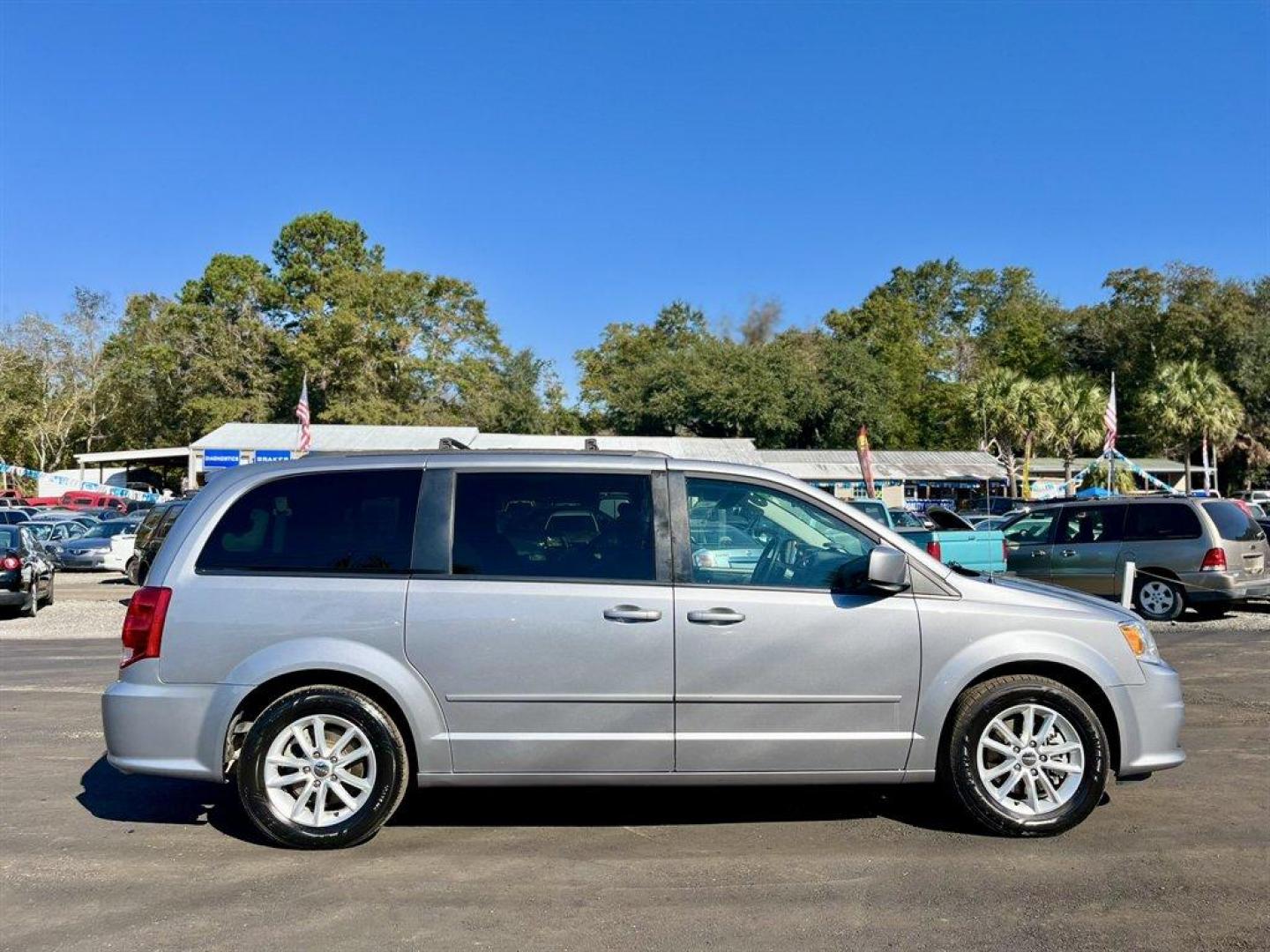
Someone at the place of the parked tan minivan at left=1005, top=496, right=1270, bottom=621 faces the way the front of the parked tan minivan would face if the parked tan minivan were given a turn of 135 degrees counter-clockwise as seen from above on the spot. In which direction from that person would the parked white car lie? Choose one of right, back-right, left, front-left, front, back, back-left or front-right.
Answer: right

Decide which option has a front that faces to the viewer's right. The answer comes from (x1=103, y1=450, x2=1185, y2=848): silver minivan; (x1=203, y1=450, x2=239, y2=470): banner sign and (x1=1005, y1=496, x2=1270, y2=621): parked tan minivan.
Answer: the silver minivan

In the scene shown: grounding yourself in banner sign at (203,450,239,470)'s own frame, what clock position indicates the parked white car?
The parked white car is roughly at 12 o'clock from the banner sign.

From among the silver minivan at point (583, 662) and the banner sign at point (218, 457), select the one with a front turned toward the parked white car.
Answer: the banner sign

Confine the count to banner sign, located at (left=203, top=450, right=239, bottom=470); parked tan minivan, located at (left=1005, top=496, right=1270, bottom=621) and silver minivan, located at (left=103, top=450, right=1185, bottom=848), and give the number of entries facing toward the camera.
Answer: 1

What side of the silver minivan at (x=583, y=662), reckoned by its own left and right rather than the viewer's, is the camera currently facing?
right

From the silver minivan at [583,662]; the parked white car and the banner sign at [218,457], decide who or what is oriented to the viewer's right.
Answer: the silver minivan

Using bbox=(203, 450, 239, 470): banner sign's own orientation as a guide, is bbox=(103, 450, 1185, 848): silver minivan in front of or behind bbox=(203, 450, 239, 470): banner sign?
in front

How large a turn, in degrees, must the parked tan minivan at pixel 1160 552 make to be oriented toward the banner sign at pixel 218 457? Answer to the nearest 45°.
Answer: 0° — it already faces it

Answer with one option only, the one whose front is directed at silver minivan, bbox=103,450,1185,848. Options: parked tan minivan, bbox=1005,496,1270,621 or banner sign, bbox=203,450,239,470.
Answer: the banner sign

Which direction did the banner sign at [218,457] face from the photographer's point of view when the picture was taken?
facing the viewer

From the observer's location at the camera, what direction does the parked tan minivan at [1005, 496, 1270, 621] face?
facing away from the viewer and to the left of the viewer

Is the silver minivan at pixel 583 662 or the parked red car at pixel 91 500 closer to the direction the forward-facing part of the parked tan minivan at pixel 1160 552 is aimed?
the parked red car
